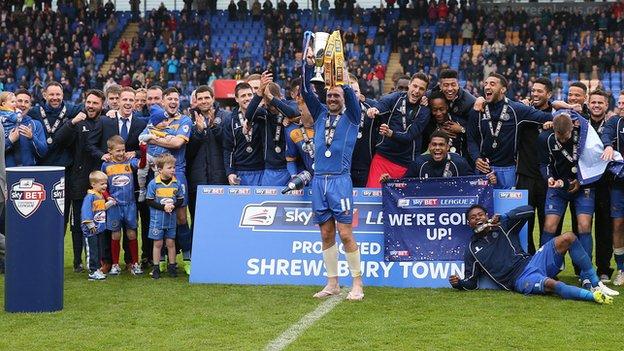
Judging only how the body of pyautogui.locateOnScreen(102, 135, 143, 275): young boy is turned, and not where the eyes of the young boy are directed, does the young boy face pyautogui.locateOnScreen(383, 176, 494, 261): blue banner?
no

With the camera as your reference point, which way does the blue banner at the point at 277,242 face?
facing the viewer

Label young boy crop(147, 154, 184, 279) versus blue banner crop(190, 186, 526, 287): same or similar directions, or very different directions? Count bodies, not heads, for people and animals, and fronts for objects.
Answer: same or similar directions

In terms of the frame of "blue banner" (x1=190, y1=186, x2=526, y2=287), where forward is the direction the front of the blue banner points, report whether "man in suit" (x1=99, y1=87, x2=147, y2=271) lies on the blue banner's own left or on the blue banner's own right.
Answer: on the blue banner's own right

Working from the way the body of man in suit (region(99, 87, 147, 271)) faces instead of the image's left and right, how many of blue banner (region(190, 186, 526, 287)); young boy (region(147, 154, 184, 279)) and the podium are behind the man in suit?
0

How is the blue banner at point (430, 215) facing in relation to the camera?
toward the camera

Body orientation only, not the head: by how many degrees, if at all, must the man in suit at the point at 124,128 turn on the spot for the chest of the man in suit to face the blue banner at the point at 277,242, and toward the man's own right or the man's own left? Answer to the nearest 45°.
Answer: approximately 45° to the man's own left

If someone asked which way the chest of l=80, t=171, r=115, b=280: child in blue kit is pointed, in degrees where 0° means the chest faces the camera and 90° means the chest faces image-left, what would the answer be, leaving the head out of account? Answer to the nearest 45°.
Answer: approximately 315°

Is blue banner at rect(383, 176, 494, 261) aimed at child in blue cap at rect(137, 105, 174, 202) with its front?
no

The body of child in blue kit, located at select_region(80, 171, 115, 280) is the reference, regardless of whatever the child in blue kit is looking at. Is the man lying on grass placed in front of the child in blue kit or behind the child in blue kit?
in front

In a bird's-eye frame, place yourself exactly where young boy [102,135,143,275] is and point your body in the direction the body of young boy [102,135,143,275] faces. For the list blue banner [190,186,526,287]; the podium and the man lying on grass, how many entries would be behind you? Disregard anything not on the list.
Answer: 0

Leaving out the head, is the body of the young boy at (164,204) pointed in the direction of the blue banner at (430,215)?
no

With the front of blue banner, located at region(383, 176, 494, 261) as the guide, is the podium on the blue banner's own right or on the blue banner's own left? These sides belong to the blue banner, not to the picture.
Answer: on the blue banner's own right

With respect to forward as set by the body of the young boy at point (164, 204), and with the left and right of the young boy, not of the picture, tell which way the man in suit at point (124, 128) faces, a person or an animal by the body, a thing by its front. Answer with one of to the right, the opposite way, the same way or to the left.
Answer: the same way

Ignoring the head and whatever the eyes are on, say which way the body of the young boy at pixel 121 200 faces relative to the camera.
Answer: toward the camera

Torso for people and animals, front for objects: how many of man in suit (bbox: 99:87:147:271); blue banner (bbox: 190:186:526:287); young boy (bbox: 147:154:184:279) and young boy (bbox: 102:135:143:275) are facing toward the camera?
4

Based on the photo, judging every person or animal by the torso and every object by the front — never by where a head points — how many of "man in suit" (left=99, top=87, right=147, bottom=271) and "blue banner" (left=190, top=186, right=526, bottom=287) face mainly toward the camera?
2
